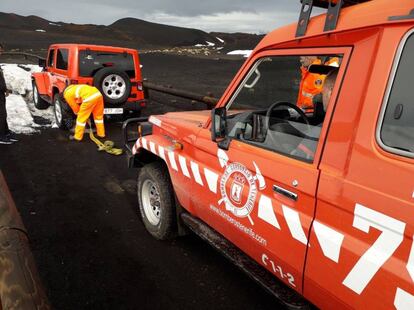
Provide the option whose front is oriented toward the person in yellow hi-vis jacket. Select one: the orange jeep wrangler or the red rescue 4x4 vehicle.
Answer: the red rescue 4x4 vehicle

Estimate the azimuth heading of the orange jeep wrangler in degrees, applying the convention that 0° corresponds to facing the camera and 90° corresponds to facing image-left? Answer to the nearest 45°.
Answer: approximately 135°

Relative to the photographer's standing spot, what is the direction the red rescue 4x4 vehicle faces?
facing away from the viewer and to the left of the viewer

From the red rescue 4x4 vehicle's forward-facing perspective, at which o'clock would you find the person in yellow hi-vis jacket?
The person in yellow hi-vis jacket is roughly at 12 o'clock from the red rescue 4x4 vehicle.

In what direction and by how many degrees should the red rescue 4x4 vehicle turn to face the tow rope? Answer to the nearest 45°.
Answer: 0° — it already faces it

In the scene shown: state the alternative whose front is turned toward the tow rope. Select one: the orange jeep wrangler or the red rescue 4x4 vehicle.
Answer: the red rescue 4x4 vehicle

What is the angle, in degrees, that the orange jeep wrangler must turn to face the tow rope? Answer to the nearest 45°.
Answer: approximately 135° to its left
